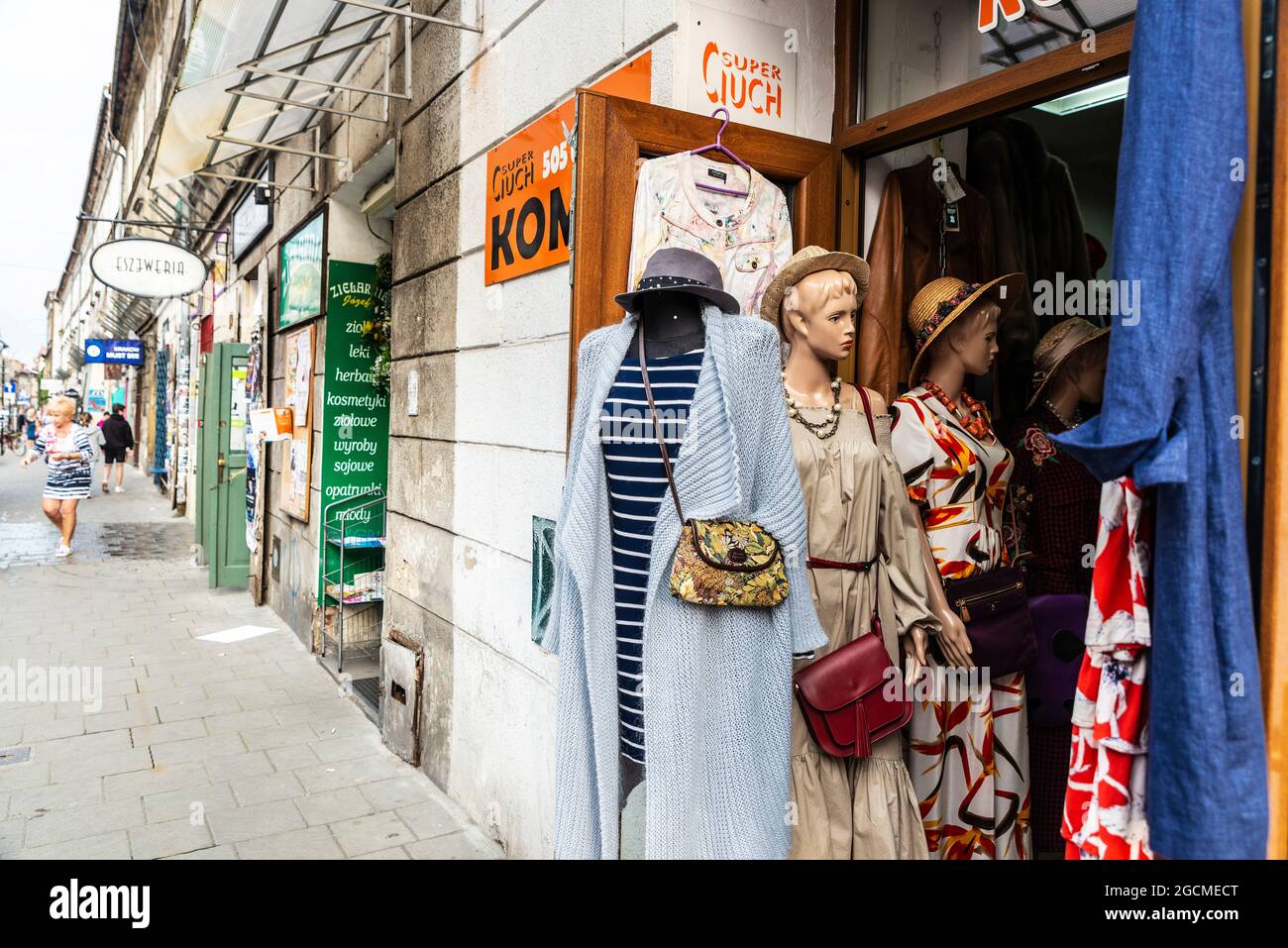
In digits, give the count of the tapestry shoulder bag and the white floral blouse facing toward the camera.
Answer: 2

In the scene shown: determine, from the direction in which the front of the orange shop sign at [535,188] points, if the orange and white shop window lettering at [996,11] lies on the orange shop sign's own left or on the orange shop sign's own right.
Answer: on the orange shop sign's own left

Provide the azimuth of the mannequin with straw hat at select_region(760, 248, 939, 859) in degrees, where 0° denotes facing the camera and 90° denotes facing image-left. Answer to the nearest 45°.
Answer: approximately 315°

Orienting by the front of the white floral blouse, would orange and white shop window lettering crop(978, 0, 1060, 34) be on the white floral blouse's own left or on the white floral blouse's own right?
on the white floral blouse's own left

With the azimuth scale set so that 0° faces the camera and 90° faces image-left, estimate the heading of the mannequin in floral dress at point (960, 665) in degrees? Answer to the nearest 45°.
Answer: approximately 315°

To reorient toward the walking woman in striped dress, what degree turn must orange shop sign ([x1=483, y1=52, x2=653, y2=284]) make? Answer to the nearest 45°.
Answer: approximately 90° to its right

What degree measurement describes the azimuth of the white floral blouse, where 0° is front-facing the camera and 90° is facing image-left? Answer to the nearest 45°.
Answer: approximately 0°

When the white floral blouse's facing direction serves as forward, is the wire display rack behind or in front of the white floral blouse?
behind

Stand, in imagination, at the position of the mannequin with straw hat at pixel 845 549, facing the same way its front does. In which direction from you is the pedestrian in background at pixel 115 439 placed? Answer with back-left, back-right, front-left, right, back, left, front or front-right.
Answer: back

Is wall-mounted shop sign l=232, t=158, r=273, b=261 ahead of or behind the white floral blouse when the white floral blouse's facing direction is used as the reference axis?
behind

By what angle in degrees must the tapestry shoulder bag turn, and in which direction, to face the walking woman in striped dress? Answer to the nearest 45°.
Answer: approximately 135° to its right
